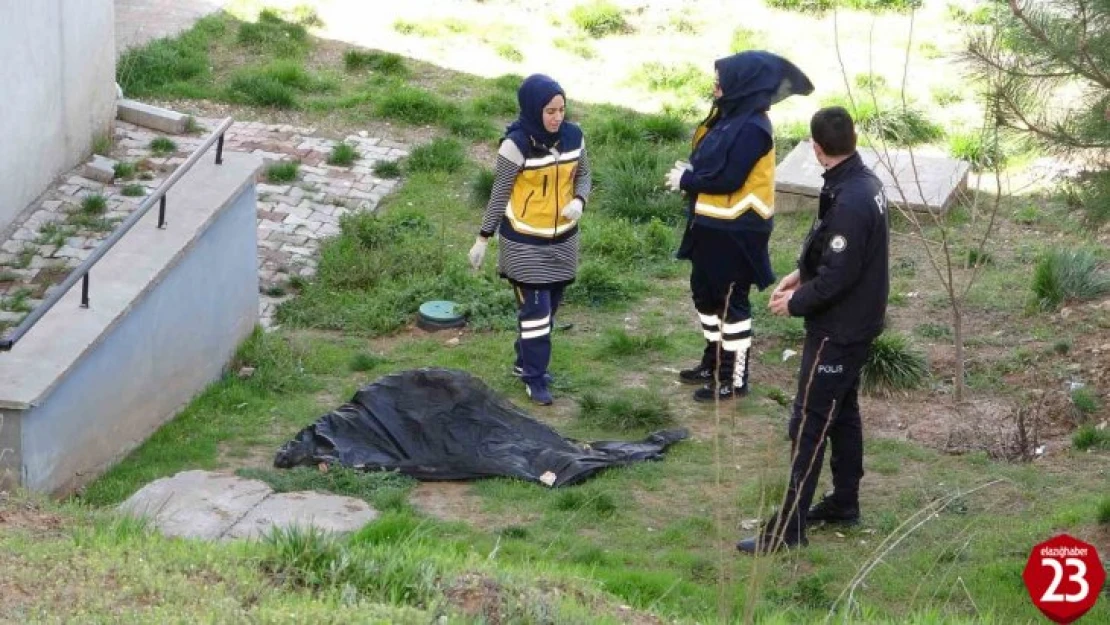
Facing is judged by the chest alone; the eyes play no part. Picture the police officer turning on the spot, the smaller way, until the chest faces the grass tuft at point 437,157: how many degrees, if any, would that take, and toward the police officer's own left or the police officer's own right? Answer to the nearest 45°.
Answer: approximately 45° to the police officer's own right

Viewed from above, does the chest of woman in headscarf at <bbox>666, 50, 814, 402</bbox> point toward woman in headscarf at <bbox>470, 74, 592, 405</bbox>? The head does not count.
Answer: yes

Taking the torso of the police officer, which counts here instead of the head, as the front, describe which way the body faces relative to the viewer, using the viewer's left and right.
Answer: facing to the left of the viewer

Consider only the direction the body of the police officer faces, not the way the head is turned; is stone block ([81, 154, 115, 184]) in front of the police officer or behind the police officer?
in front

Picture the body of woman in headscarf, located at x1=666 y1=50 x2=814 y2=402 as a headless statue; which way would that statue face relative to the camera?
to the viewer's left

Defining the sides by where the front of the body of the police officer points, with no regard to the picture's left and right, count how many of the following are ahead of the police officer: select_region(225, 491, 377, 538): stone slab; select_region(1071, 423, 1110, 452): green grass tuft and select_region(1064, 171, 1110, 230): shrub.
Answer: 1

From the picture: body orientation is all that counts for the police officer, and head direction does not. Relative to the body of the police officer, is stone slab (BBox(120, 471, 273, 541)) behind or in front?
in front

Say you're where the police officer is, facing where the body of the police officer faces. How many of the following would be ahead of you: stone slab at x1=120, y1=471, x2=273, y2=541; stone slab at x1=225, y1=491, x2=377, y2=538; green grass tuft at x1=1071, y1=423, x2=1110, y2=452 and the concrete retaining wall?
3

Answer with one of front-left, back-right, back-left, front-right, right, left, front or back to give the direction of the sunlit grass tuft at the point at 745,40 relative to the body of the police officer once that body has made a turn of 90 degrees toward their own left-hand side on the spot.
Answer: back

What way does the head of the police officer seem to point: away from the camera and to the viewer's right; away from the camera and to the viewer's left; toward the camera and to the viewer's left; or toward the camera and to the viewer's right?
away from the camera and to the viewer's left

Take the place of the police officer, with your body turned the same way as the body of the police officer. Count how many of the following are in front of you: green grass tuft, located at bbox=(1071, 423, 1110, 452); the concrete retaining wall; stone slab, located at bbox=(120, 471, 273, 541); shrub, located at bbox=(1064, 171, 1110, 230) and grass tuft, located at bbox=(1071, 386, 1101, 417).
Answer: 2

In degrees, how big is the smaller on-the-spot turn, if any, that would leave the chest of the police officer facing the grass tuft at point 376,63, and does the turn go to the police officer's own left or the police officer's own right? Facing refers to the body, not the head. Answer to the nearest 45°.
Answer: approximately 45° to the police officer's own right

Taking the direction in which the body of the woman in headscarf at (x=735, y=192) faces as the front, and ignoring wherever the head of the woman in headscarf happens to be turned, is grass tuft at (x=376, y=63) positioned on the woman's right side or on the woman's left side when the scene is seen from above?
on the woman's right side
